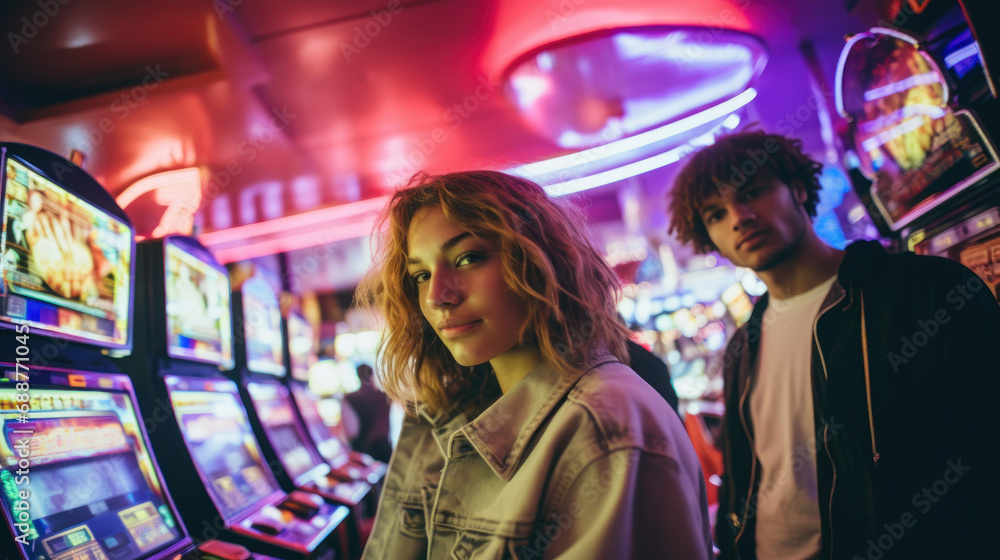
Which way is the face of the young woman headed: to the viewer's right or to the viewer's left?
to the viewer's left

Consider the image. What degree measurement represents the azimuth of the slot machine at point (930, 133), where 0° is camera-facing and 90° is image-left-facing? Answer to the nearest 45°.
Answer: approximately 45°

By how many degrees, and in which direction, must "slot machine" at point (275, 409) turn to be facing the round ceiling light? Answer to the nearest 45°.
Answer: approximately 45° to its left

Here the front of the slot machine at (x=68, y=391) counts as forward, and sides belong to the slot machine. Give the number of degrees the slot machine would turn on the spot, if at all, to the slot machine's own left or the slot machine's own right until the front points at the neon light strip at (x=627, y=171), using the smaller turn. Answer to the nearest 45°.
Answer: approximately 45° to the slot machine's own left

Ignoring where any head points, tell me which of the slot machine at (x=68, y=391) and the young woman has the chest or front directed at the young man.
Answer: the slot machine

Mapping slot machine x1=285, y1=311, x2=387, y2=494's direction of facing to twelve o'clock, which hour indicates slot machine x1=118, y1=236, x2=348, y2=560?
slot machine x1=118, y1=236, x2=348, y2=560 is roughly at 2 o'clock from slot machine x1=285, y1=311, x2=387, y2=494.

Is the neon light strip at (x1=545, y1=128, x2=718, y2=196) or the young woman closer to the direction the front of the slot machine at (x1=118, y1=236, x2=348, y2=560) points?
the young woman

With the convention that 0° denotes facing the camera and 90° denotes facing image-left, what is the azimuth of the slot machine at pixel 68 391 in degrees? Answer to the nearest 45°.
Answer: approximately 315°
